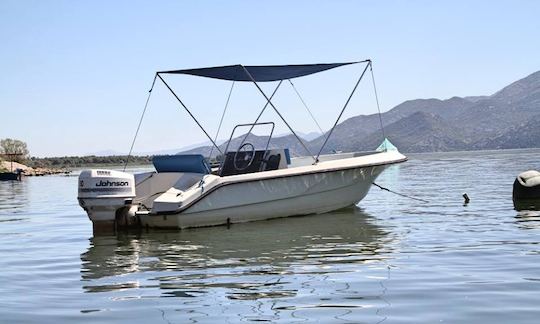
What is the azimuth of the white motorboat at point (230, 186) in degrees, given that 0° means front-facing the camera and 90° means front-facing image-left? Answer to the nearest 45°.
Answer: approximately 225°
